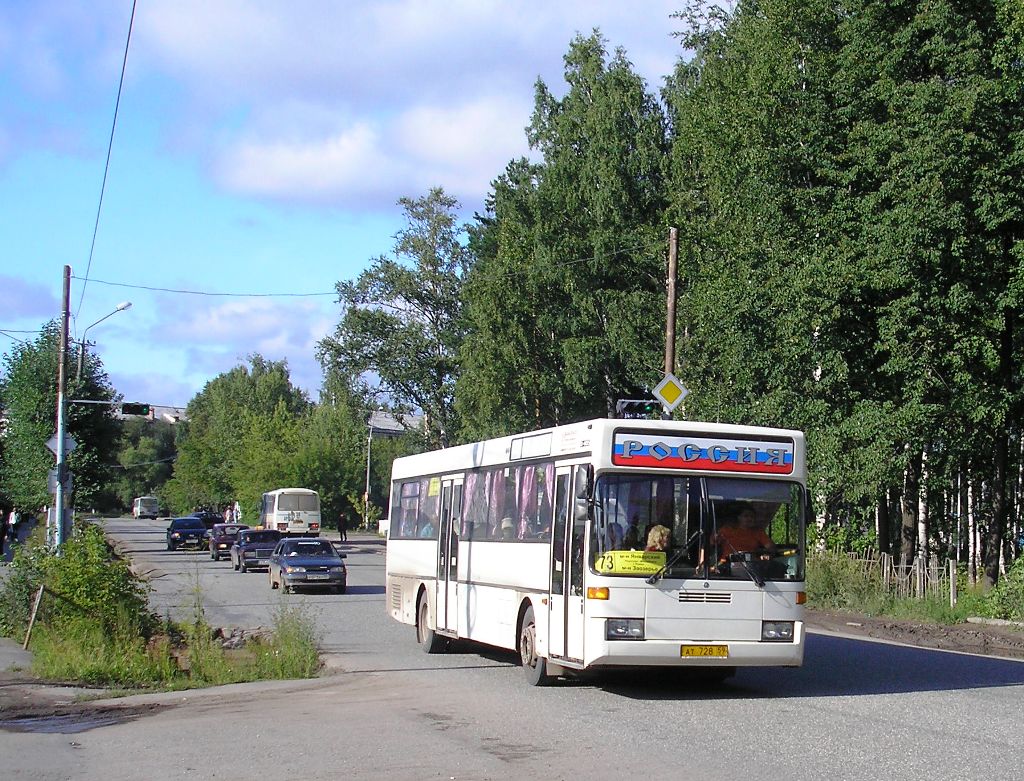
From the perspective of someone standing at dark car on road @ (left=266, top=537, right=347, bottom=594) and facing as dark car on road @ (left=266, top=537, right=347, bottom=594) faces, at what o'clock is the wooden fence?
The wooden fence is roughly at 10 o'clock from the dark car on road.

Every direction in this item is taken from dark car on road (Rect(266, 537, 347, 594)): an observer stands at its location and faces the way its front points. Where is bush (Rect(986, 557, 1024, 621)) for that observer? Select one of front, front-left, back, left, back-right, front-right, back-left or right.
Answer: front-left

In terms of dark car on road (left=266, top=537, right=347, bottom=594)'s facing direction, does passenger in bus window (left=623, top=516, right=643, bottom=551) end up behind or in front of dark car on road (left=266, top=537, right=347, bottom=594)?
in front

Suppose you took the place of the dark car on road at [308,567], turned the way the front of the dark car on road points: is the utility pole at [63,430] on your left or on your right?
on your right

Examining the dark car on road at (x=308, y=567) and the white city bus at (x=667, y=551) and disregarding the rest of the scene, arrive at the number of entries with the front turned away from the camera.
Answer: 0

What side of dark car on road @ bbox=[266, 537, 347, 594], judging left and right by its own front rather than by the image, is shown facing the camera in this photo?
front

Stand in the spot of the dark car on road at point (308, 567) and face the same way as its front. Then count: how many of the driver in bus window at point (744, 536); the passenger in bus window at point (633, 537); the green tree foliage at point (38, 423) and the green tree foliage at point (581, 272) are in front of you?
2

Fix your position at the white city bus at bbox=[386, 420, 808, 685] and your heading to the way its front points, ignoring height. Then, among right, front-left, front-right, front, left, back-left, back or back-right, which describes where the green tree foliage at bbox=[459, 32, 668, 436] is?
back-left

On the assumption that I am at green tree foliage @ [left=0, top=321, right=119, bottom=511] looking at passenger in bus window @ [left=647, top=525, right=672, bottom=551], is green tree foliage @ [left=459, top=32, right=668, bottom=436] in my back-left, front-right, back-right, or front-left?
front-left

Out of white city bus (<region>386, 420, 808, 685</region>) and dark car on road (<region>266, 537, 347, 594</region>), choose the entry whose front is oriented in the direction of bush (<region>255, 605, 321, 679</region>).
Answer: the dark car on road

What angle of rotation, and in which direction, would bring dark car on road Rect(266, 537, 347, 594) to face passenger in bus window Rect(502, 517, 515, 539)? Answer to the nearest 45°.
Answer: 0° — it already faces them

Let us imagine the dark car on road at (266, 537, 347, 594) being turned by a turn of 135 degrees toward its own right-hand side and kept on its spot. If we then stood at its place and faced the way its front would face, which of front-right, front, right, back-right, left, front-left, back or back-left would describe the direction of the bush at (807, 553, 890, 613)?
back

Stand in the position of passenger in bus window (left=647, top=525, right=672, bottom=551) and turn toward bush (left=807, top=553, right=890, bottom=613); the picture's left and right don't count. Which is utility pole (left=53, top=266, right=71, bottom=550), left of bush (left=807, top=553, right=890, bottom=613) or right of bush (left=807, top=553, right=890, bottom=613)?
left
